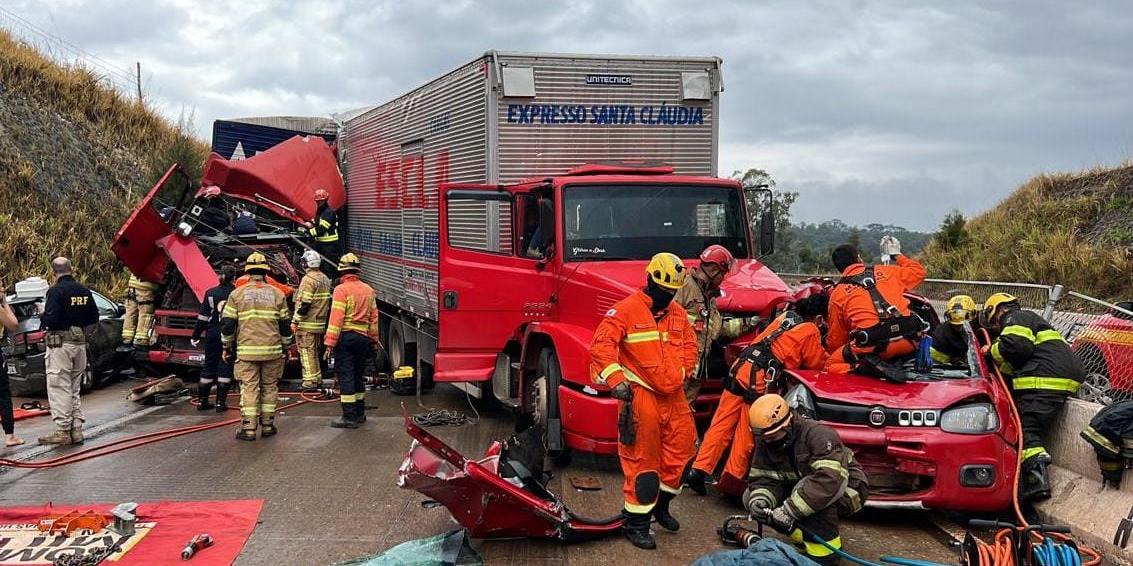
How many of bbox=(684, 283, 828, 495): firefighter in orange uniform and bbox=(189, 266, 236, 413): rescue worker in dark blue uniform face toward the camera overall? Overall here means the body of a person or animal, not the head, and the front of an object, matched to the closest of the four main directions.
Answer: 0

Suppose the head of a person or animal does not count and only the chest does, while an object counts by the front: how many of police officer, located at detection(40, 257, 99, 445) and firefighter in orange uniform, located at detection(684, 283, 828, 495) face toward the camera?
0

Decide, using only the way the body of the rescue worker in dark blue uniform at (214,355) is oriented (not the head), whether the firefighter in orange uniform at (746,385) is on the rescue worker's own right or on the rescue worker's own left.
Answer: on the rescue worker's own right

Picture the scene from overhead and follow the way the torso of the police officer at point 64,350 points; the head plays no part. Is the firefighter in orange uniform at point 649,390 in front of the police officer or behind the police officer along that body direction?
behind

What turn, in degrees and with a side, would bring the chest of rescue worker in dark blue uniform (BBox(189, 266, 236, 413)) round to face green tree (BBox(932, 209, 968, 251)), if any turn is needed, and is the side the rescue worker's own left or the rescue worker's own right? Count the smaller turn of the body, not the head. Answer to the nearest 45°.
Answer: approximately 45° to the rescue worker's own right

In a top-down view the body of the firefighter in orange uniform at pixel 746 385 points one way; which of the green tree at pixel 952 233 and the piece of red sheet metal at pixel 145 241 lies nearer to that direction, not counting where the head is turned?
the green tree

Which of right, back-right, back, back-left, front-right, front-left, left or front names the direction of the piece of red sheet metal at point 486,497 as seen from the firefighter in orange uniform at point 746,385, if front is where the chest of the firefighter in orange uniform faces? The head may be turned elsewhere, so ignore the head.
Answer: back

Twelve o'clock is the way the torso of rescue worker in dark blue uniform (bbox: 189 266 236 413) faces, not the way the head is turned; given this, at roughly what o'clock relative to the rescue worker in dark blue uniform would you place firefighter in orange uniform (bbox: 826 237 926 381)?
The firefighter in orange uniform is roughly at 3 o'clock from the rescue worker in dark blue uniform.

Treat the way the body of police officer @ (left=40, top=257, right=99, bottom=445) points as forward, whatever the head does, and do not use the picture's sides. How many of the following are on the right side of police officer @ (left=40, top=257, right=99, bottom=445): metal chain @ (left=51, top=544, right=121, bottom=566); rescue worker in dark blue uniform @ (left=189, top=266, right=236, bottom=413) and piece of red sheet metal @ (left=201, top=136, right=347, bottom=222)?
2

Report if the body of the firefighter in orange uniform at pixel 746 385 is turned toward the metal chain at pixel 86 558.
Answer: no

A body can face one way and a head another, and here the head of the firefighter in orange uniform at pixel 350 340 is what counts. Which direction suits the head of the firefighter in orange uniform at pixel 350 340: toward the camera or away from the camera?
away from the camera

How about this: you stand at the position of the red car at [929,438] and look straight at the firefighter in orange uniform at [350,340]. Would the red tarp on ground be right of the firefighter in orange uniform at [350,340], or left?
left

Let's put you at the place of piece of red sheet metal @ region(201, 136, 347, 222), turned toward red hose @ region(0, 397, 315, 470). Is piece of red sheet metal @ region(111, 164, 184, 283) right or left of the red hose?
right

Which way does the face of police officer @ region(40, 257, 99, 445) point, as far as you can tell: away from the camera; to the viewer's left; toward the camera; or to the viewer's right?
away from the camera

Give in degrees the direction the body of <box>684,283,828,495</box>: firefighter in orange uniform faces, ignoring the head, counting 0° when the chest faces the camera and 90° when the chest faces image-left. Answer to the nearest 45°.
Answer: approximately 225°

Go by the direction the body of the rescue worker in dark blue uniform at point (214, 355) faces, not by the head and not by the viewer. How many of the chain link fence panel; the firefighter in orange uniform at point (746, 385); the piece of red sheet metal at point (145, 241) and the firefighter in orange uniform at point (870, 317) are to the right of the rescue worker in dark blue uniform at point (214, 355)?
3
